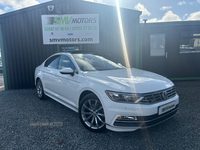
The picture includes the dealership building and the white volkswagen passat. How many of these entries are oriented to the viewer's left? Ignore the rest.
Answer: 0

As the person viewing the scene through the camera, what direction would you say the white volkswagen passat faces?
facing the viewer and to the right of the viewer

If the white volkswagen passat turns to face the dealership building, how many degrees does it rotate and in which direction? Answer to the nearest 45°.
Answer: approximately 180°

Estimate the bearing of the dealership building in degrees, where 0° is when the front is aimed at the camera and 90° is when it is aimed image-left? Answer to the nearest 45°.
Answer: approximately 0°

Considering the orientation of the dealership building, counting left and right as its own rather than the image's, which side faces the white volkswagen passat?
front
